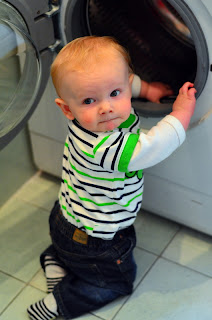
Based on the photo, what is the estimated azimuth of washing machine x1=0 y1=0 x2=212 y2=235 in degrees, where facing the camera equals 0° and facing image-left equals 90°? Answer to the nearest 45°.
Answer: approximately 45°
